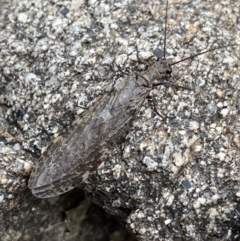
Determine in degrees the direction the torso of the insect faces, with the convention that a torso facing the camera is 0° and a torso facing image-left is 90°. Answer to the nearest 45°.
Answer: approximately 225°
